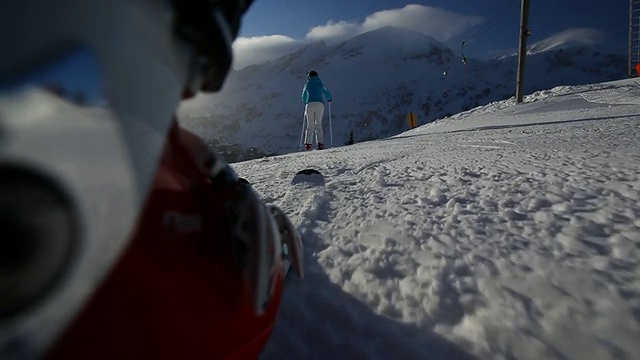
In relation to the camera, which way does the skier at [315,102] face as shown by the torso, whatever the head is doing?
away from the camera

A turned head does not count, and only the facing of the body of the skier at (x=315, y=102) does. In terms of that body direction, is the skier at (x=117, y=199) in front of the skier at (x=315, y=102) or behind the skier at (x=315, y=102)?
behind
